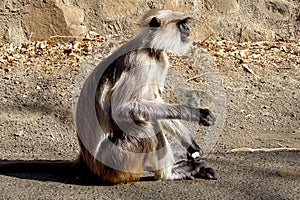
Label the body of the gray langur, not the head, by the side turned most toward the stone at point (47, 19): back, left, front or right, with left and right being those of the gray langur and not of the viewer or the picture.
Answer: left

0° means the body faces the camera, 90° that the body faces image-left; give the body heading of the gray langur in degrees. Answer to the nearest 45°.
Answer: approximately 270°
